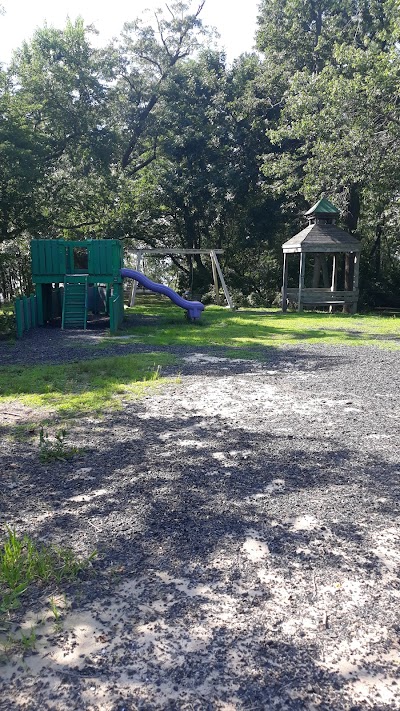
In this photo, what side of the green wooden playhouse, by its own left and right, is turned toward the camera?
front

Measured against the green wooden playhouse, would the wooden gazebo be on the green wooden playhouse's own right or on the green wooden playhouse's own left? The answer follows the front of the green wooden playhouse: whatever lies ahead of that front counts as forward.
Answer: on the green wooden playhouse's own left

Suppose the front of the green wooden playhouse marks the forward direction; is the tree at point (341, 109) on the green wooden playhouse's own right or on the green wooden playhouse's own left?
on the green wooden playhouse's own left
